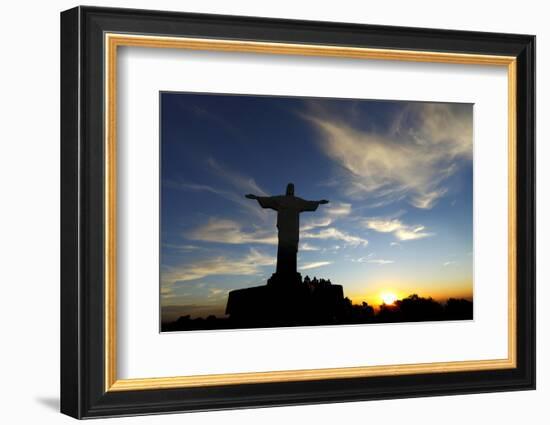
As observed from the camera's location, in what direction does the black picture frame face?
facing the viewer and to the right of the viewer
